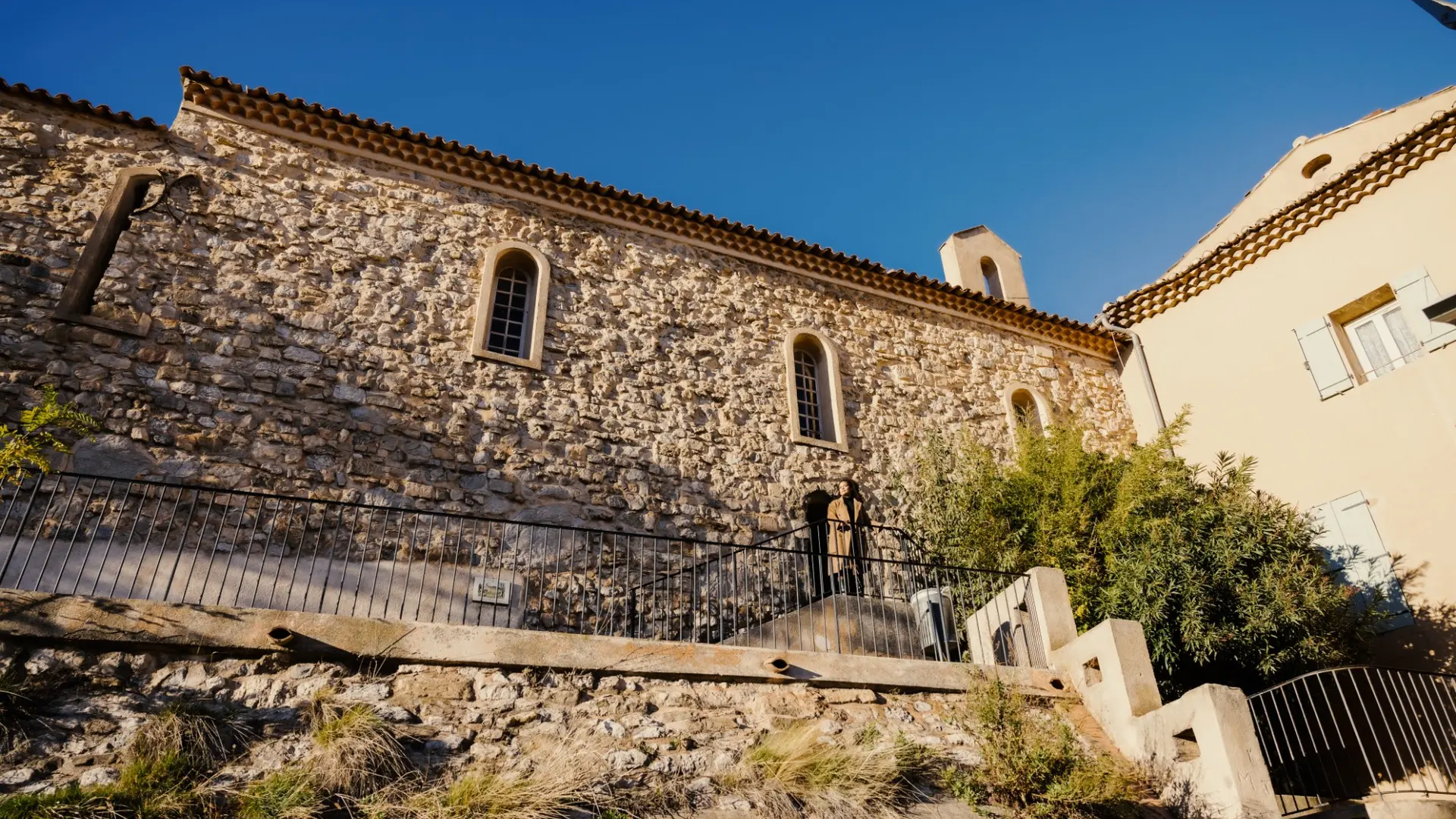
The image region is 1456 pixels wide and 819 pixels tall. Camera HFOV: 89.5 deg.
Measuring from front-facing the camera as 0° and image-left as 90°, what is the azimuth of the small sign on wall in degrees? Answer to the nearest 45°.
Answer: approximately 0°

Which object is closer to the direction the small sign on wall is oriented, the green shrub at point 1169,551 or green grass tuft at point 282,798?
the green grass tuft

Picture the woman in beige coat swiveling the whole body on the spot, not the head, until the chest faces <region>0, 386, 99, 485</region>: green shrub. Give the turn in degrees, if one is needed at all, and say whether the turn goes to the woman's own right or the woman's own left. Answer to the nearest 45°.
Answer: approximately 45° to the woman's own right

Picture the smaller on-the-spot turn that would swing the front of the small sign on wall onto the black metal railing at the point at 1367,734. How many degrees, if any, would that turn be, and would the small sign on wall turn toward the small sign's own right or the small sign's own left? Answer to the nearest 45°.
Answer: approximately 90° to the small sign's own left

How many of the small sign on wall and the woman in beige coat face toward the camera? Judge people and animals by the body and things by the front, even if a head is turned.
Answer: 2

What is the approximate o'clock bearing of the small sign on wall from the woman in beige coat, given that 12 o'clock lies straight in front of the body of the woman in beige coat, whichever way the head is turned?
The small sign on wall is roughly at 2 o'clock from the woman in beige coat.
